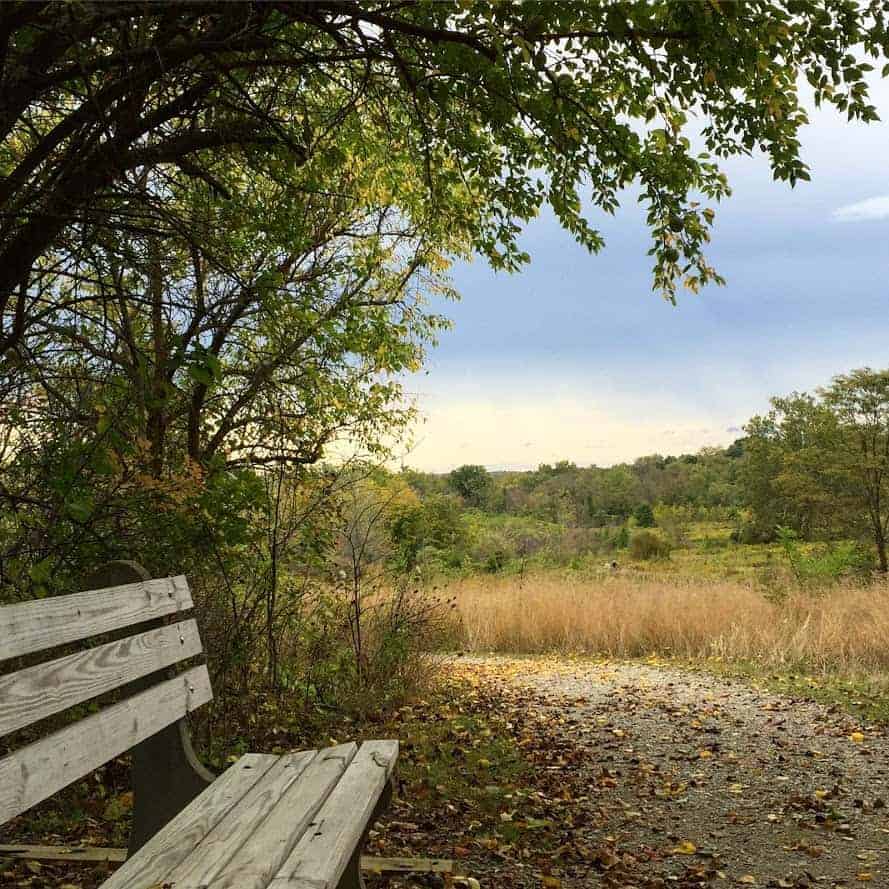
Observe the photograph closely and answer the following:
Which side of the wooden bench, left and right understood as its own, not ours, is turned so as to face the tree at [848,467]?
left

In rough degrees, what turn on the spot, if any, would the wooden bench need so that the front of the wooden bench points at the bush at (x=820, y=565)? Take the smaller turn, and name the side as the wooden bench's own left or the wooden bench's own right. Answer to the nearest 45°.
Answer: approximately 90° to the wooden bench's own left

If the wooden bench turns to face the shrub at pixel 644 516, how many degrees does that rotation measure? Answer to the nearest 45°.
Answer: approximately 90° to its left

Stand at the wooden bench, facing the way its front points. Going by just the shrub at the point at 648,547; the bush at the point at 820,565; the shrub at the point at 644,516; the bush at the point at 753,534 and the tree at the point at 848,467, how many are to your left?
5

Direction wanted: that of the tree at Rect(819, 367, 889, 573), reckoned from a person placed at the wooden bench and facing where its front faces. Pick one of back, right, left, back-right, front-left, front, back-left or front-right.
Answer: left

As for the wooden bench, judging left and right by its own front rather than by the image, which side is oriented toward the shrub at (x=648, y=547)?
left

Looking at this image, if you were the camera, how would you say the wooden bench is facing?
facing the viewer and to the right of the viewer
